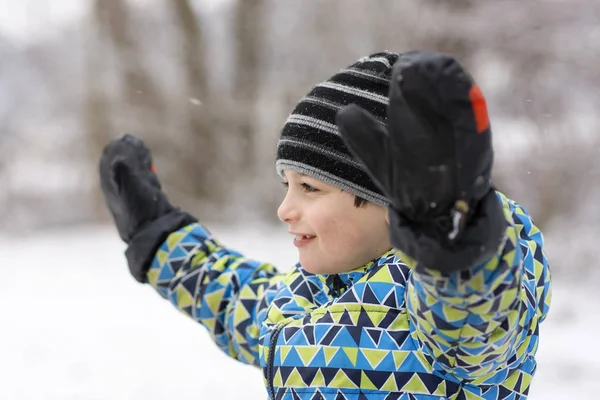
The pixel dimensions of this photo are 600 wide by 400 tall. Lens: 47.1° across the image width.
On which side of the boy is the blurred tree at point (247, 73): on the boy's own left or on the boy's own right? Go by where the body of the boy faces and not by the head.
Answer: on the boy's own right

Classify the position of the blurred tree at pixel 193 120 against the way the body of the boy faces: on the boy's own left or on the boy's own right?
on the boy's own right

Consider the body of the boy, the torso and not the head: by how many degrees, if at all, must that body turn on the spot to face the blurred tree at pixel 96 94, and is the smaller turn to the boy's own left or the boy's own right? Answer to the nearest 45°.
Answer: approximately 90° to the boy's own right

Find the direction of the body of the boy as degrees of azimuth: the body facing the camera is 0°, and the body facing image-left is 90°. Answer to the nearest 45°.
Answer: approximately 45°

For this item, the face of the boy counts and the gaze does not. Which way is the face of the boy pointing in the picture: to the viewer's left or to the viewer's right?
to the viewer's left
